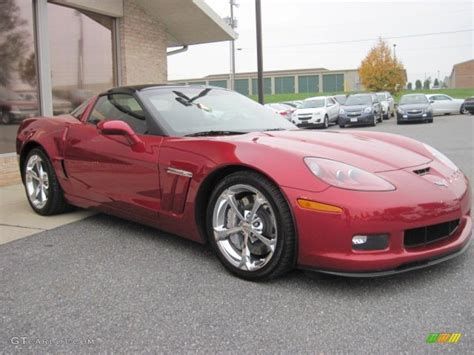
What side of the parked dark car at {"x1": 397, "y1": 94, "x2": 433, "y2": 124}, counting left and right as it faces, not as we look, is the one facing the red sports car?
front

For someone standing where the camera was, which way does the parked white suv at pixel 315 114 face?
facing the viewer and to the left of the viewer

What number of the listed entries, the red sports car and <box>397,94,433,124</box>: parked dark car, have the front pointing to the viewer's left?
0

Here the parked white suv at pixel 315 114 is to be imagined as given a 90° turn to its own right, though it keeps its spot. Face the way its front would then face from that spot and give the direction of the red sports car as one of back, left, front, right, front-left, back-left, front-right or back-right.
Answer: back-left

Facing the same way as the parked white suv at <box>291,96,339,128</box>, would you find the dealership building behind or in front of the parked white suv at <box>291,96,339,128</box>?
in front

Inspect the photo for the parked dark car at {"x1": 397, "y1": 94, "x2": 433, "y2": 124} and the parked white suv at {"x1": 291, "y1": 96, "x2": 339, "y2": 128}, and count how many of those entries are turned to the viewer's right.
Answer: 0

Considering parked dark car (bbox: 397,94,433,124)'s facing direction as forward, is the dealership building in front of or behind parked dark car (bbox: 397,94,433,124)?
in front

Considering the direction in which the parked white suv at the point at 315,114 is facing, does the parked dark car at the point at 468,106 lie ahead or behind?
behind

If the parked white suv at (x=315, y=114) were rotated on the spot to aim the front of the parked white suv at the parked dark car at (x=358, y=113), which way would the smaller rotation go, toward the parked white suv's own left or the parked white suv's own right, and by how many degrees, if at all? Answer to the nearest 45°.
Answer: approximately 135° to the parked white suv's own left

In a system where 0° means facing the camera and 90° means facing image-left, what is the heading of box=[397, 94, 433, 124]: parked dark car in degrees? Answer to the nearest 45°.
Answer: approximately 0°

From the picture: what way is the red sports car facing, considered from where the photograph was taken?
facing the viewer and to the right of the viewer
